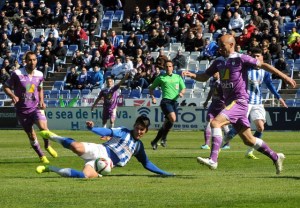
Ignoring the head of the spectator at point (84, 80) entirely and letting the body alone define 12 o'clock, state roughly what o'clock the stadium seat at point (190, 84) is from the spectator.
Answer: The stadium seat is roughly at 10 o'clock from the spectator.

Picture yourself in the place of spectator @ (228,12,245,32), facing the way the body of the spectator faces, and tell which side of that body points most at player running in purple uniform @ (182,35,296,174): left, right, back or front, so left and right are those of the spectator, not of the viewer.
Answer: front

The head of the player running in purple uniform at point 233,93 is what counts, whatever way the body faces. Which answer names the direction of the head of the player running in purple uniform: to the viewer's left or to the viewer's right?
to the viewer's left

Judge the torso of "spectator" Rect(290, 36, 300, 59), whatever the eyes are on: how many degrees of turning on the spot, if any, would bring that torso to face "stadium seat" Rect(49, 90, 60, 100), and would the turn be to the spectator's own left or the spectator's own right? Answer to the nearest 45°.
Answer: approximately 45° to the spectator's own right

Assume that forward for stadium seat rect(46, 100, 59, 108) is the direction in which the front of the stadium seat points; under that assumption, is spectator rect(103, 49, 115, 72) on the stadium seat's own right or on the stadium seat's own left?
on the stadium seat's own left

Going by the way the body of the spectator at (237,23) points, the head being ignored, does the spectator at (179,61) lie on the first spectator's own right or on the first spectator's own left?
on the first spectator's own right

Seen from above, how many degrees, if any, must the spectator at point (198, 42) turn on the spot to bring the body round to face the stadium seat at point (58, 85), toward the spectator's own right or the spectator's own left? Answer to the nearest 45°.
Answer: approximately 90° to the spectator's own right
